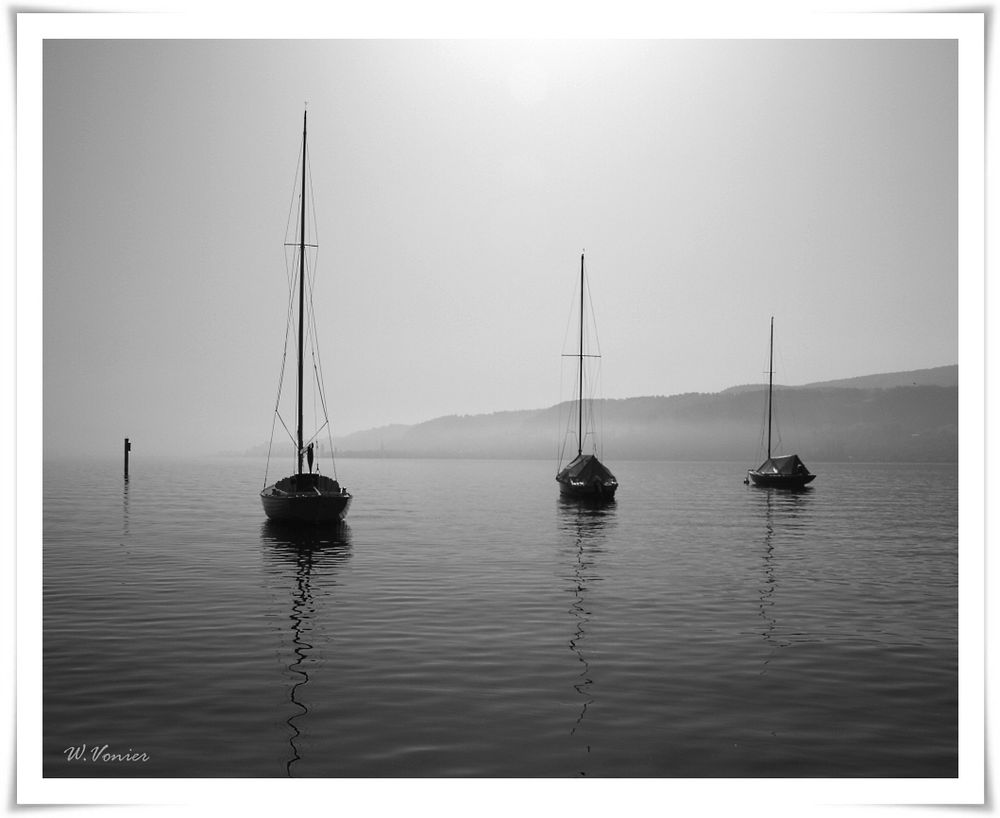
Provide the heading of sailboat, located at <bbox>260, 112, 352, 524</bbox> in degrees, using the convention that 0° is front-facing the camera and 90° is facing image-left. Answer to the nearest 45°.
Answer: approximately 180°
